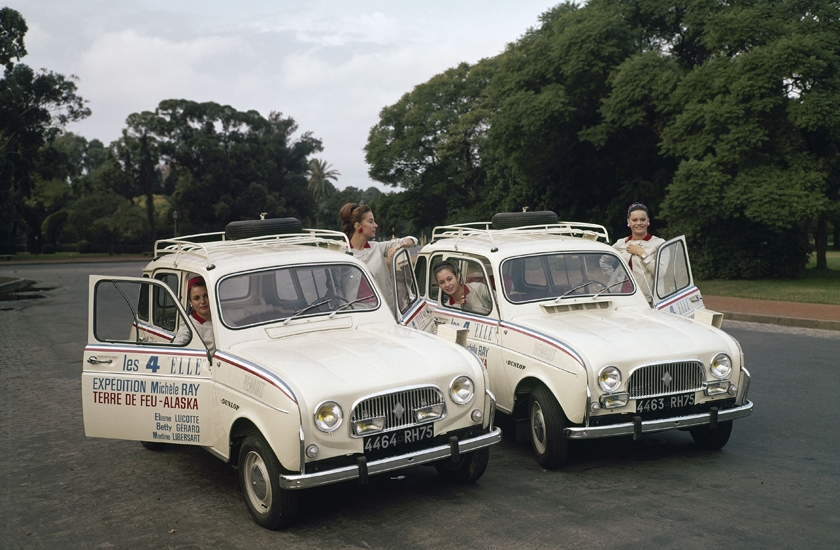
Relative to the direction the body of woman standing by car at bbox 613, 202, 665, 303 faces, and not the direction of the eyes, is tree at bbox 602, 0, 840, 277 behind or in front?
behind

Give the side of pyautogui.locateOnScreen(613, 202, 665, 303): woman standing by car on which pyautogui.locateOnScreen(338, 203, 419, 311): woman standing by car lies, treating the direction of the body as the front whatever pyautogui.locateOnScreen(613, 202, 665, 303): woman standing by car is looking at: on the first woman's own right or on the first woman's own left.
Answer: on the first woman's own right

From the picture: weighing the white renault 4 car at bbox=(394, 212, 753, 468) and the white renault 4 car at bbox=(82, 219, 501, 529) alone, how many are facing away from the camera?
0

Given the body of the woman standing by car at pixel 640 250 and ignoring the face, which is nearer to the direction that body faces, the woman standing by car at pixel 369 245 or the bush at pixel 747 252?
the woman standing by car

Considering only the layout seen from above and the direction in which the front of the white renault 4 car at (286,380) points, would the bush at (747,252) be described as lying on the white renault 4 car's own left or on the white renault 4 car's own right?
on the white renault 4 car's own left

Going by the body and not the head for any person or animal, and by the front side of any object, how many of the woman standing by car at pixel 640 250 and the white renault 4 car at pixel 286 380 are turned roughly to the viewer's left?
0

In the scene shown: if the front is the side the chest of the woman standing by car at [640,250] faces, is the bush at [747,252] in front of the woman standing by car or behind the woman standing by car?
behind

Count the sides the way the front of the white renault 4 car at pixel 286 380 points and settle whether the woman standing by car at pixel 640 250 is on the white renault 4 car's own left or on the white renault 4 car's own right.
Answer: on the white renault 4 car's own left

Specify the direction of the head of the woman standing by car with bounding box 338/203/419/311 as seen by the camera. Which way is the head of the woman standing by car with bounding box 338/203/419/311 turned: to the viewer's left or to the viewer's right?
to the viewer's right
